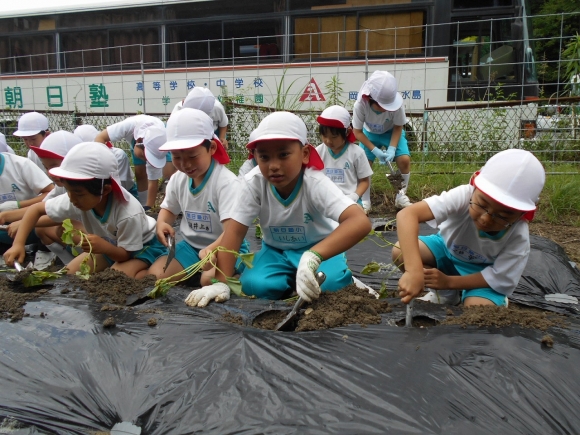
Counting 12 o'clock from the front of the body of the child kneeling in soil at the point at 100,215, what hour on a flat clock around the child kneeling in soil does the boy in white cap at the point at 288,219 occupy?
The boy in white cap is roughly at 9 o'clock from the child kneeling in soil.

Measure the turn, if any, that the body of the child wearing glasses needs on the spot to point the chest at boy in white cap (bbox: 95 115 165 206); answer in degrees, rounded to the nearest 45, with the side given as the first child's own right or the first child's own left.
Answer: approximately 90° to the first child's own right

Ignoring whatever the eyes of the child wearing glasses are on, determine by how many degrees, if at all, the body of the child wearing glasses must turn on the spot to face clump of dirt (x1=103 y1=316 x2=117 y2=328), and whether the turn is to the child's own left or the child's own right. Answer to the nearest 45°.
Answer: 0° — they already face it

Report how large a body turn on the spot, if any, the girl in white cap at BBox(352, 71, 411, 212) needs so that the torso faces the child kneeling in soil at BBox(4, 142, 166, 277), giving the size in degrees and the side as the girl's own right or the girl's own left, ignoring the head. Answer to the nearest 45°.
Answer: approximately 45° to the girl's own right

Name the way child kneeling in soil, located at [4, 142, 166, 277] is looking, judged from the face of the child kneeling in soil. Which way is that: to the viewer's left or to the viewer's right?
to the viewer's left

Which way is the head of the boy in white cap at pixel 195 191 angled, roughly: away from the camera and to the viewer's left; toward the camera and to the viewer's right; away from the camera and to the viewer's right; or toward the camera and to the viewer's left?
toward the camera and to the viewer's left
